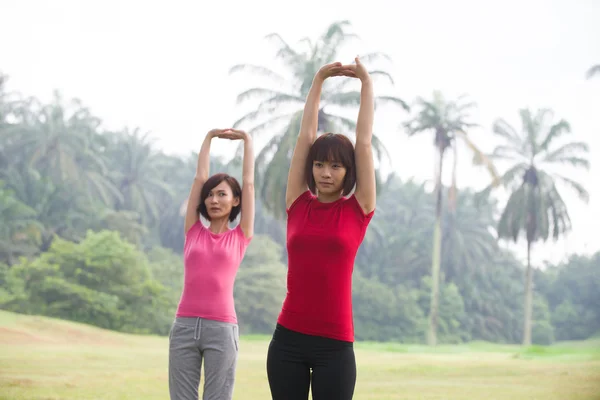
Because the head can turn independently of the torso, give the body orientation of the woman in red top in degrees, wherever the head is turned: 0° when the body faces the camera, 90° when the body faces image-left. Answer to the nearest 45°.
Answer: approximately 0°

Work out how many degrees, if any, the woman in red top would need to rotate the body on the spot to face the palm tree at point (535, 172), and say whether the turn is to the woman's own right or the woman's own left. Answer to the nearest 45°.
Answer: approximately 180°

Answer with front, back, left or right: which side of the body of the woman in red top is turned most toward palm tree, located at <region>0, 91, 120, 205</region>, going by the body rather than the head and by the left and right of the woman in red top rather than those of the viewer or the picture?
back

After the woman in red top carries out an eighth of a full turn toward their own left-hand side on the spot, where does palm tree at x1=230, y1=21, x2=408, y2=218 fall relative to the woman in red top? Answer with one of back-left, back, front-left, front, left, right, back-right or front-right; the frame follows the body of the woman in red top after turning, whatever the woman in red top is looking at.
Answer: back-left

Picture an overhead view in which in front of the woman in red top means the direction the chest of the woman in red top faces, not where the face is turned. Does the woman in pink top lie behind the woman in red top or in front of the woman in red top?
behind

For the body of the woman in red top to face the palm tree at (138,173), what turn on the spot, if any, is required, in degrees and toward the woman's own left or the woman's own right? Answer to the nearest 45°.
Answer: approximately 180°

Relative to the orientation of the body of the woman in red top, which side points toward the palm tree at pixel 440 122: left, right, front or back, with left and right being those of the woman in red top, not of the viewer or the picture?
back
